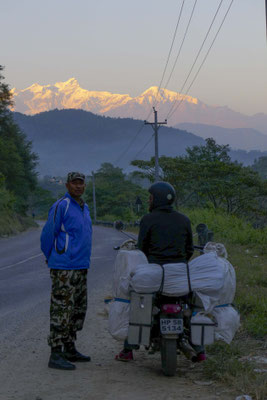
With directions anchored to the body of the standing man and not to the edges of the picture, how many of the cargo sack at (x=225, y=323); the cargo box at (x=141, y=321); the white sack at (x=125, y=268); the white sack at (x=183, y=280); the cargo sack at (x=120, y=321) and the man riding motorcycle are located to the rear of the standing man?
0

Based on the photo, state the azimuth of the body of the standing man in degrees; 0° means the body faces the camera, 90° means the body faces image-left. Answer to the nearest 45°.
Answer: approximately 315°

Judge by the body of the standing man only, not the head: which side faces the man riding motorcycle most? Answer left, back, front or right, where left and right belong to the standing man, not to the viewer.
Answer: front

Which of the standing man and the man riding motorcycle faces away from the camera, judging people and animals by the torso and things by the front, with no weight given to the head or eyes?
the man riding motorcycle

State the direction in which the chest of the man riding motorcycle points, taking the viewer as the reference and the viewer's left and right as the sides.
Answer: facing away from the viewer

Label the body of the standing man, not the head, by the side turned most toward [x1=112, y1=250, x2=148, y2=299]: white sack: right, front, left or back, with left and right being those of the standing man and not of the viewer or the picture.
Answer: front

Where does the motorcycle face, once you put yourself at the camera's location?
facing away from the viewer

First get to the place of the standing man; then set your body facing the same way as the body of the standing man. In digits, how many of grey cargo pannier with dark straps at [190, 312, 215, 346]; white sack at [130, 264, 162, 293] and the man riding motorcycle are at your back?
0

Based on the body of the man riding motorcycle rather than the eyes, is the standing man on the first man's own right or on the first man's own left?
on the first man's own left

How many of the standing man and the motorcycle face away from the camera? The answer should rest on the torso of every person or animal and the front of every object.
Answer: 1

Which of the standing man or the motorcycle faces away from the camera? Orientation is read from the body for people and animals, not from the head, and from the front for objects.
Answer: the motorcycle

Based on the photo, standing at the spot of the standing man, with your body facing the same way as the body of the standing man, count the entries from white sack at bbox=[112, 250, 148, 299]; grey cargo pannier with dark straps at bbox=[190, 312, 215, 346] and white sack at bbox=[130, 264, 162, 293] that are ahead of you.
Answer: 3
